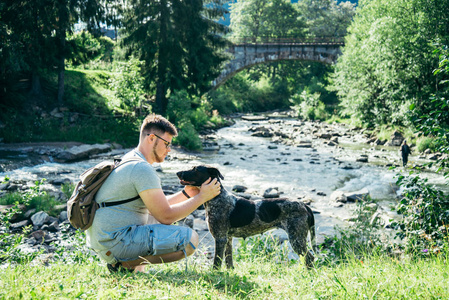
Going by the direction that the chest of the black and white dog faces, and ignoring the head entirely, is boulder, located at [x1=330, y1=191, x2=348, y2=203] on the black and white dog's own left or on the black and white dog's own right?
on the black and white dog's own right

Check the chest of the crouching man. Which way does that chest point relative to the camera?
to the viewer's right

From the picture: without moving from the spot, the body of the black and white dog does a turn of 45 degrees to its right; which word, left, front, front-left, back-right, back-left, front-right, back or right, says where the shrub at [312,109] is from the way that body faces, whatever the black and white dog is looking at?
front-right

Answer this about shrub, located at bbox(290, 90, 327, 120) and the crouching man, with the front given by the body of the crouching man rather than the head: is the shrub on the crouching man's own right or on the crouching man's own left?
on the crouching man's own left

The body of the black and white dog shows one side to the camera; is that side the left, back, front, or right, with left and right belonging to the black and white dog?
left

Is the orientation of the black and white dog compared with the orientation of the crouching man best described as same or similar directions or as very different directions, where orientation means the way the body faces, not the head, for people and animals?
very different directions

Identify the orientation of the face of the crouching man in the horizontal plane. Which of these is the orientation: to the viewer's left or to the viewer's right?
to the viewer's right

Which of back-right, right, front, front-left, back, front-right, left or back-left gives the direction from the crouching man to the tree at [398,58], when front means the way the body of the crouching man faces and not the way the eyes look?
front-left

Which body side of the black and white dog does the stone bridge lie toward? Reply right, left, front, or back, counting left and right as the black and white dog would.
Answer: right

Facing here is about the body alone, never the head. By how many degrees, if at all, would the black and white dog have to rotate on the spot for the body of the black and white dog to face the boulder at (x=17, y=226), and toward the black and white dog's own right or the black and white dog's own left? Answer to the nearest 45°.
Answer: approximately 45° to the black and white dog's own right

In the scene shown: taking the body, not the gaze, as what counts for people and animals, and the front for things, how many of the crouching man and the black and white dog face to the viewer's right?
1

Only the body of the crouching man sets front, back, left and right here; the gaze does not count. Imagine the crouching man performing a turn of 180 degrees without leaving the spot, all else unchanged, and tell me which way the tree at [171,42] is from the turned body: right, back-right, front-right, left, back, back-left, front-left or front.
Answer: right

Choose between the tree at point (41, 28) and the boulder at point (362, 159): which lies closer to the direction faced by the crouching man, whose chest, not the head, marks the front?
the boulder

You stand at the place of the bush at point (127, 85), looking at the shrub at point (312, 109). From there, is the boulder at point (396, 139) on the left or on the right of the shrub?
right
